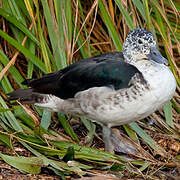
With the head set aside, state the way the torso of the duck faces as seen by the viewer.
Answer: to the viewer's right
